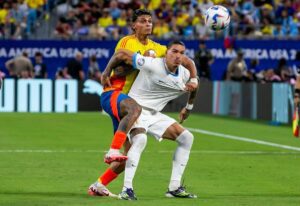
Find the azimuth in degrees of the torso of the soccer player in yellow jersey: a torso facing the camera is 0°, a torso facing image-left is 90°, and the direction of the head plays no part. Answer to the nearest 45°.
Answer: approximately 315°

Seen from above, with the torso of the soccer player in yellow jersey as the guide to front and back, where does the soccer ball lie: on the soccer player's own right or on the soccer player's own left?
on the soccer player's own left

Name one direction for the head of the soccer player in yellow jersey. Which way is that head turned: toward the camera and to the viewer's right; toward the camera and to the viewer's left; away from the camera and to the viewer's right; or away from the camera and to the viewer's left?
toward the camera and to the viewer's right

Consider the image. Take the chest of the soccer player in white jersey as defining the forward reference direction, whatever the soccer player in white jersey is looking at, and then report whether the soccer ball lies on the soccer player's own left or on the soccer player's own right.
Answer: on the soccer player's own left
